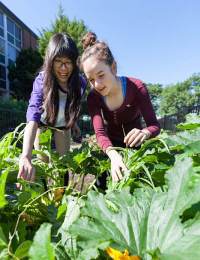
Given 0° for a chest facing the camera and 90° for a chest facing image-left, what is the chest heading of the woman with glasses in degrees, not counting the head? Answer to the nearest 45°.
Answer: approximately 0°

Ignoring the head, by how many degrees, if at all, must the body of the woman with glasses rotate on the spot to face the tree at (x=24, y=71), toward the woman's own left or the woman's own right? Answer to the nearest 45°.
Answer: approximately 180°

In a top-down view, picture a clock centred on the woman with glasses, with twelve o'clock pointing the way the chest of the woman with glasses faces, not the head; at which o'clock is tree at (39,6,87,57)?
The tree is roughly at 6 o'clock from the woman with glasses.

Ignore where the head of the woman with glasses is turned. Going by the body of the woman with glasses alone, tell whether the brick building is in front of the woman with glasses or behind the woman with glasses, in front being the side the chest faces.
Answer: behind

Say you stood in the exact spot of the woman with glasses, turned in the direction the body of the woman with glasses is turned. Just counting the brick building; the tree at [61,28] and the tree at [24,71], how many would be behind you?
3
